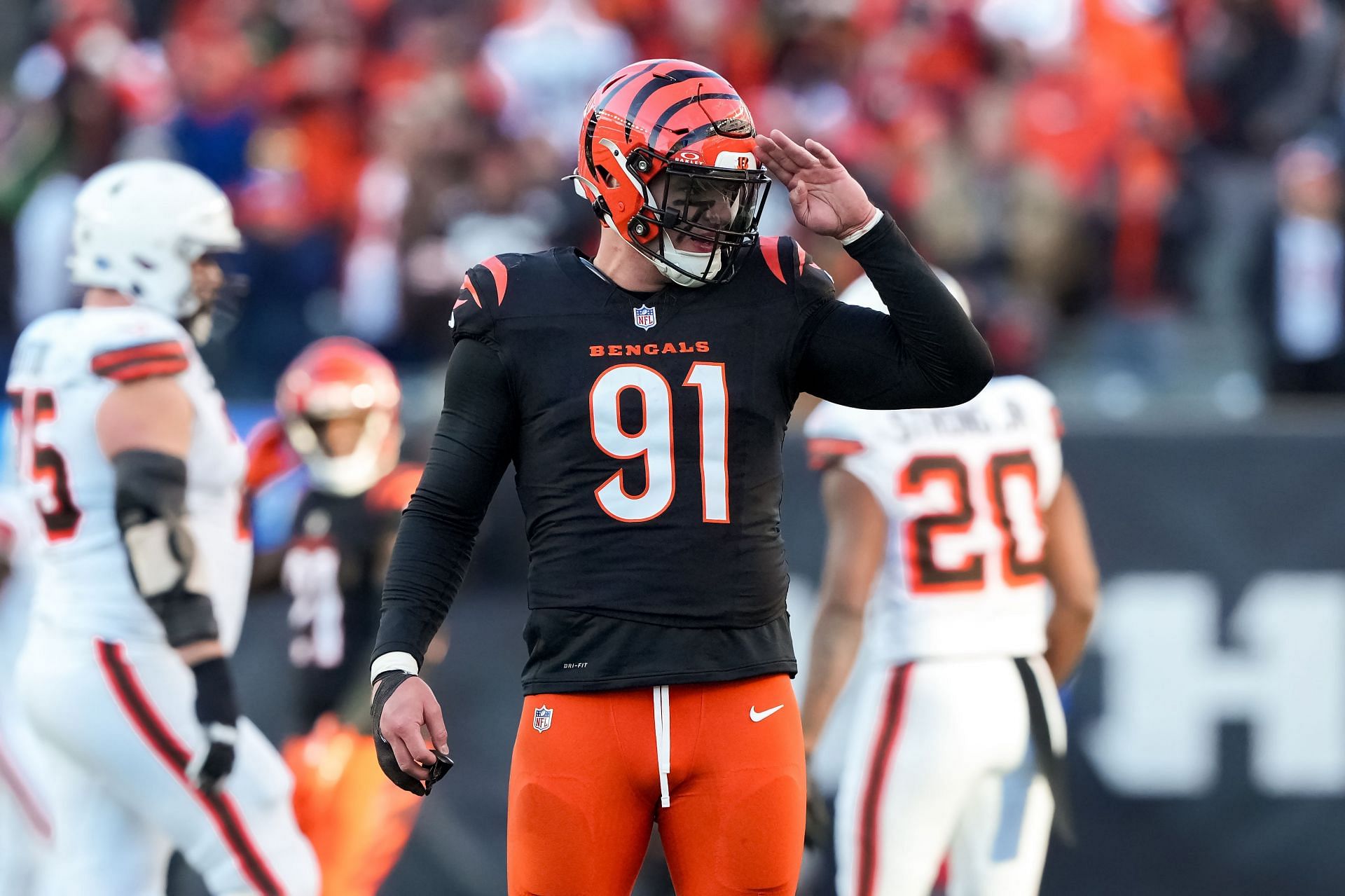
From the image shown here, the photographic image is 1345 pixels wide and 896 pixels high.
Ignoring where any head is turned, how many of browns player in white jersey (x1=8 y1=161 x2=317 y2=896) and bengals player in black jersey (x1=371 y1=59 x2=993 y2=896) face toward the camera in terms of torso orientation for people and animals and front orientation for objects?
1

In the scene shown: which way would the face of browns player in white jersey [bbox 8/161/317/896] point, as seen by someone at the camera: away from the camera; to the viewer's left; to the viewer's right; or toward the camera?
to the viewer's right

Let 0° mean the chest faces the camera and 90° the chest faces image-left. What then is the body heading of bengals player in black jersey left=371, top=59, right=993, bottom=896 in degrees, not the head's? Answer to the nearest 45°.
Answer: approximately 0°

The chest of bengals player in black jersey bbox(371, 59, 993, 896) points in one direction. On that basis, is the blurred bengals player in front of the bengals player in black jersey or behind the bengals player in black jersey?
behind

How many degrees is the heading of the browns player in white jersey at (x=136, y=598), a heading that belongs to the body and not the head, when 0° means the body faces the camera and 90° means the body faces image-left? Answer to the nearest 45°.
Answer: approximately 270°

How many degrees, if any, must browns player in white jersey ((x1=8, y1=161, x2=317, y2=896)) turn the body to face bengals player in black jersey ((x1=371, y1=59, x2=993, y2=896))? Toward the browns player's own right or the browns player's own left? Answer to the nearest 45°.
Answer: approximately 45° to the browns player's own right

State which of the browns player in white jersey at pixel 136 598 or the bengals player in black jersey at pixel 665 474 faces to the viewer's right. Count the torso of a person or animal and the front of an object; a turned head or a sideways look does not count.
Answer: the browns player in white jersey

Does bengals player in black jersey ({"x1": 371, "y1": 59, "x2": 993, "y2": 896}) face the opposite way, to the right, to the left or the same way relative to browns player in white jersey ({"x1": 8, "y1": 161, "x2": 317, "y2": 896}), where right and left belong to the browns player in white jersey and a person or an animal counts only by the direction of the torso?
to the right
